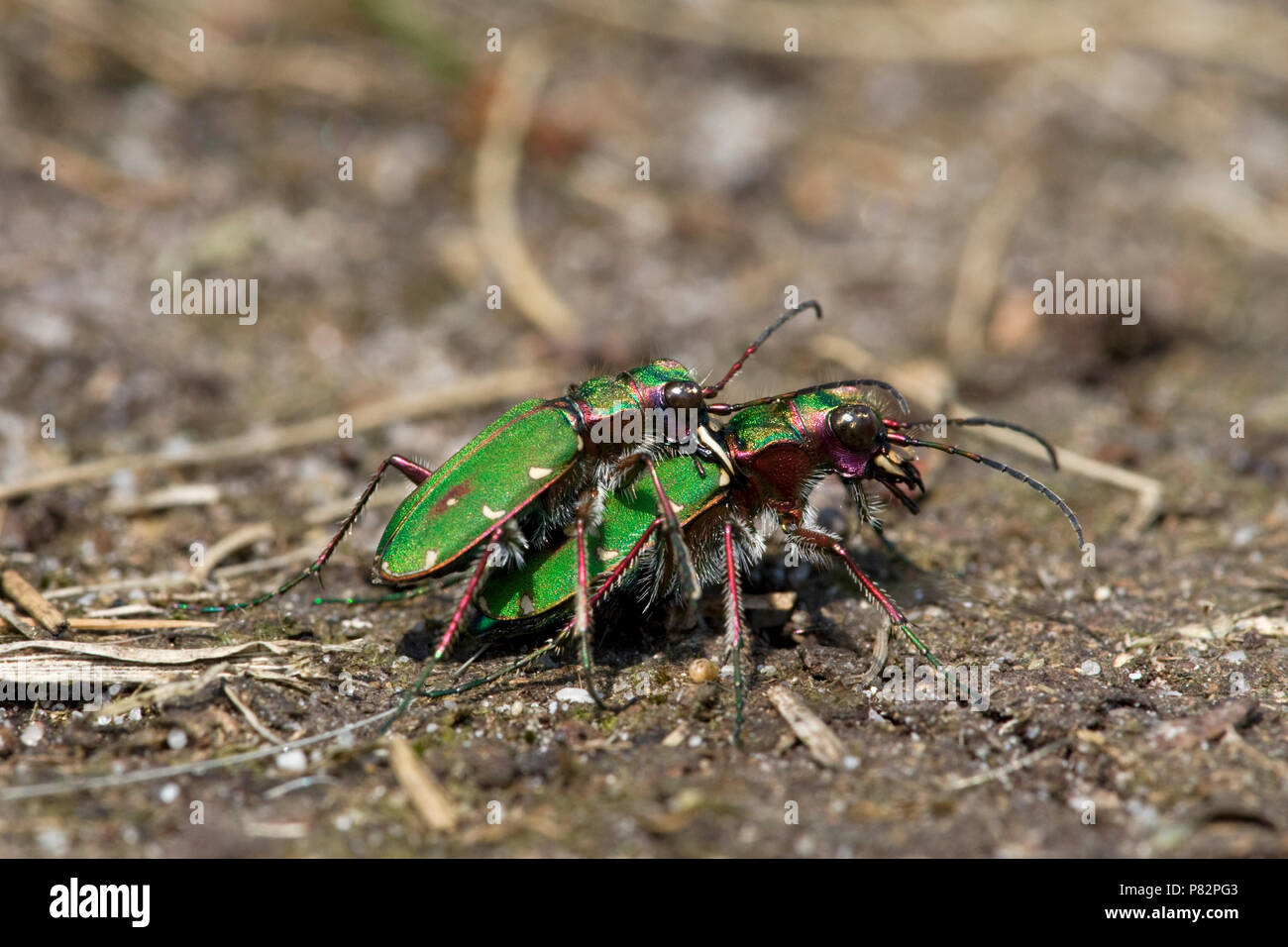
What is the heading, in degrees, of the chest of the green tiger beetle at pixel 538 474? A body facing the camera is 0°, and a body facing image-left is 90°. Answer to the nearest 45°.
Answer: approximately 270°

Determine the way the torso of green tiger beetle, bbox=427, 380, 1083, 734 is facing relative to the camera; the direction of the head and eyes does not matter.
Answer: to the viewer's right
